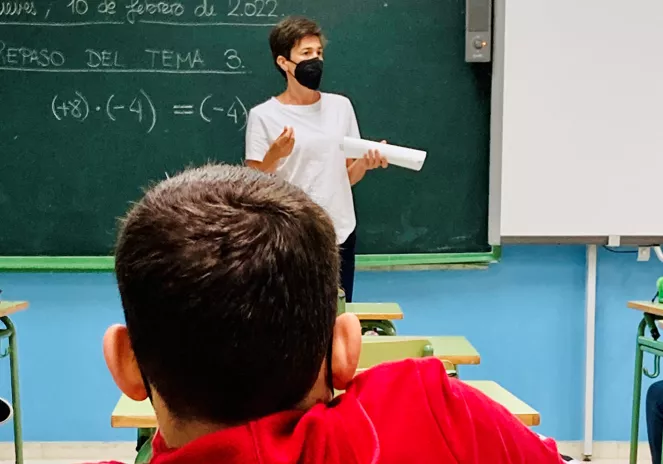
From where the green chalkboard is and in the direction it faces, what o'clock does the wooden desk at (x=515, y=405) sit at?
The wooden desk is roughly at 11 o'clock from the green chalkboard.

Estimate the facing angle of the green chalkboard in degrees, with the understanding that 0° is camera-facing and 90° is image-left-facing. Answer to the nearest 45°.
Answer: approximately 0°

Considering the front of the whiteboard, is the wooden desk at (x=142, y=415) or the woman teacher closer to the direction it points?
the wooden desk

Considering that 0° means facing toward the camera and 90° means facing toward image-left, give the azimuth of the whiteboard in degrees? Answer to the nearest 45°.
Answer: approximately 0°

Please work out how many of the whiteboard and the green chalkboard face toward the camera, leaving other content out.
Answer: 2

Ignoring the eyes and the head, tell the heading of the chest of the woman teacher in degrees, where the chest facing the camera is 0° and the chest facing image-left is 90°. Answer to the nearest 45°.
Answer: approximately 315°
